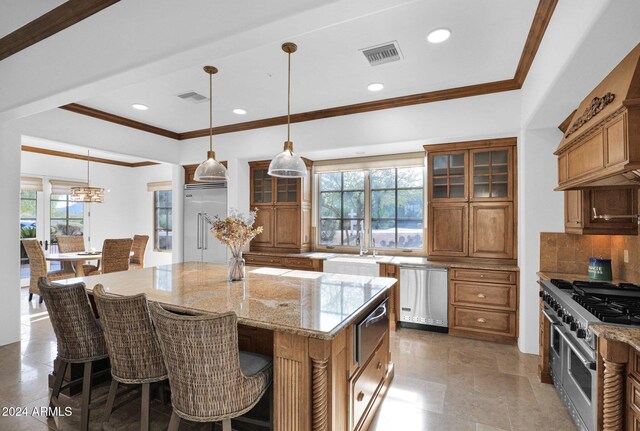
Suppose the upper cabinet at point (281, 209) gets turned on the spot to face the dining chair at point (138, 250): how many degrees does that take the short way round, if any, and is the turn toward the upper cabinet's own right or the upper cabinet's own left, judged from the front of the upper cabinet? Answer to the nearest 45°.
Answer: approximately 90° to the upper cabinet's own right

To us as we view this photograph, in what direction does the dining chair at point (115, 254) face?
facing away from the viewer and to the left of the viewer

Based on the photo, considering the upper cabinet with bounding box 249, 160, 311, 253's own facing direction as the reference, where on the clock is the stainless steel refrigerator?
The stainless steel refrigerator is roughly at 2 o'clock from the upper cabinet.

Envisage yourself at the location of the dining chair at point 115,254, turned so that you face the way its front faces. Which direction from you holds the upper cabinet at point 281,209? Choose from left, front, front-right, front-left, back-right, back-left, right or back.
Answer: back

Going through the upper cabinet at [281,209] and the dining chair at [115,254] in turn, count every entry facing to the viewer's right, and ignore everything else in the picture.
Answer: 0

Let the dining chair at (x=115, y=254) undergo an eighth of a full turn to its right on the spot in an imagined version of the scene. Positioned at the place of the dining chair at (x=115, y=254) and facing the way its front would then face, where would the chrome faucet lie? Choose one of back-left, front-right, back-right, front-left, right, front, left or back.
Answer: back-right

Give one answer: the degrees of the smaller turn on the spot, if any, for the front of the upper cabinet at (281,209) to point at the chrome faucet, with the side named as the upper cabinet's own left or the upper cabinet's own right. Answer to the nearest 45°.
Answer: approximately 135° to the upper cabinet's own left

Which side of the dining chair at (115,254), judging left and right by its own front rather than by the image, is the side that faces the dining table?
front

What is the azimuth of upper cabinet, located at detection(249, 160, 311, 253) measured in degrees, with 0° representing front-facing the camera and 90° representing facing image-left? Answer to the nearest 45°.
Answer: approximately 45°

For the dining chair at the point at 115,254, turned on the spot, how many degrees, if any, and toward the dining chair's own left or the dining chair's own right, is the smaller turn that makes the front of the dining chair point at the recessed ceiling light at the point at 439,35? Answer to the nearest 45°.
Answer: approximately 180°

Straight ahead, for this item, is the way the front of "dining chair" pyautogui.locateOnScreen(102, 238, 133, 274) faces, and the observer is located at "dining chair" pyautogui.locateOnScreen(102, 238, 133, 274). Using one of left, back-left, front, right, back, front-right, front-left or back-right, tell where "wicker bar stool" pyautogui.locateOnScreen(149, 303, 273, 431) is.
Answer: back-left

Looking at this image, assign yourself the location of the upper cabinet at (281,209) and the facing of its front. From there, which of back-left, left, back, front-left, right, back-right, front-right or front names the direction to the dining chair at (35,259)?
front-right
